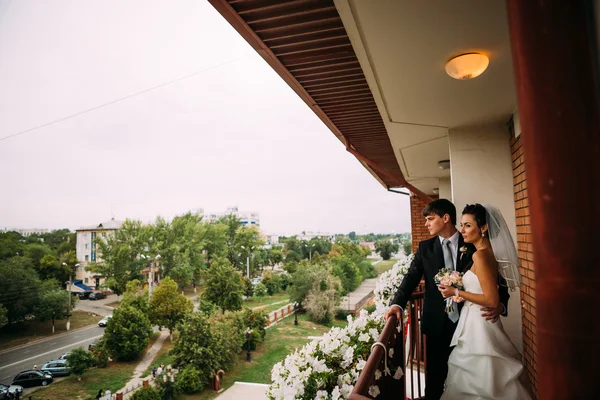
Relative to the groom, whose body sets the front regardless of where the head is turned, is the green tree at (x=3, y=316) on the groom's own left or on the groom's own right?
on the groom's own right

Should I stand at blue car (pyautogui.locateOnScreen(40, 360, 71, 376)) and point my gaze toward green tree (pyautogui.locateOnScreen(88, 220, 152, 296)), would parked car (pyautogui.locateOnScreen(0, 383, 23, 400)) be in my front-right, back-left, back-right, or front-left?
back-left

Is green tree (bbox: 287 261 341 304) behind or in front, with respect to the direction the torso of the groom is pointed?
behind

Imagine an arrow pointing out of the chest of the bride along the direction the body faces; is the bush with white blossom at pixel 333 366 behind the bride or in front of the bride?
in front

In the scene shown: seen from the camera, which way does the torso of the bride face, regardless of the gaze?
to the viewer's left

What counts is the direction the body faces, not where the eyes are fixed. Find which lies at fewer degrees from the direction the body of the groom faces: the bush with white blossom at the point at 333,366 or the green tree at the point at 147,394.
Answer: the bush with white blossom

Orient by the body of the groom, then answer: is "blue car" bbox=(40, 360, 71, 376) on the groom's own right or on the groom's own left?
on the groom's own right

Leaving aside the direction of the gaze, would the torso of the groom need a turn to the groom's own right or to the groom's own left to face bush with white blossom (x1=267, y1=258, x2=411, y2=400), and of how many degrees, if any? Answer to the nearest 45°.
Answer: approximately 45° to the groom's own right

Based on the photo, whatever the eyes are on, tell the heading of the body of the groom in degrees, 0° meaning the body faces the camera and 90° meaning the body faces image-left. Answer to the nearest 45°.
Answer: approximately 0°

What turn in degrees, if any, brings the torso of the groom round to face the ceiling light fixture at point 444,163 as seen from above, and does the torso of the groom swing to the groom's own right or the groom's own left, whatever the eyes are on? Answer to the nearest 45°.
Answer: approximately 180°
